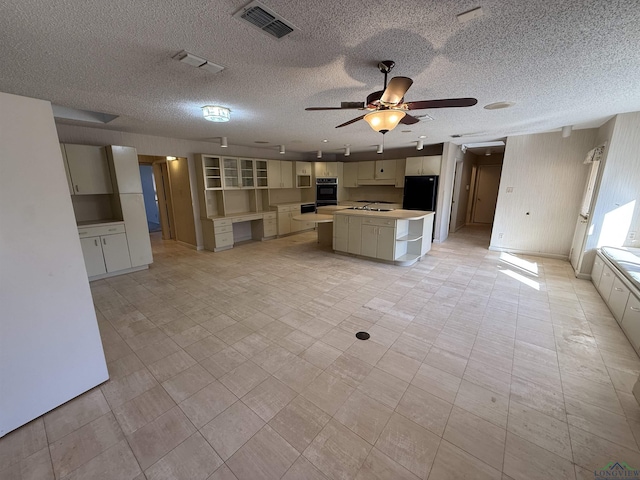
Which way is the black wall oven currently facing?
toward the camera

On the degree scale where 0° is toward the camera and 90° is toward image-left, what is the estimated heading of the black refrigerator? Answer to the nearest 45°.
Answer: approximately 0°

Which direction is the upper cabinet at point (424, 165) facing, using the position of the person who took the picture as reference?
facing the viewer

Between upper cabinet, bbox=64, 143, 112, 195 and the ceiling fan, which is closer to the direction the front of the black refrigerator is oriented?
the ceiling fan

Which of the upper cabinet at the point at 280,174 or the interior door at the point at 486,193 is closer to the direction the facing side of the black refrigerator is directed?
the upper cabinet

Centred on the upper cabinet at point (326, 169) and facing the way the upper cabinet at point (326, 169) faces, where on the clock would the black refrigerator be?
The black refrigerator is roughly at 10 o'clock from the upper cabinet.

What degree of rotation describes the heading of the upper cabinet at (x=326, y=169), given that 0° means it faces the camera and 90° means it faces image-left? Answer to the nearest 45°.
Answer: approximately 0°

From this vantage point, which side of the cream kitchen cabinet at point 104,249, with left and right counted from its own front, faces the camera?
front

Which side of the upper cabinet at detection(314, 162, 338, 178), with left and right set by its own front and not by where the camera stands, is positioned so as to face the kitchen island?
front

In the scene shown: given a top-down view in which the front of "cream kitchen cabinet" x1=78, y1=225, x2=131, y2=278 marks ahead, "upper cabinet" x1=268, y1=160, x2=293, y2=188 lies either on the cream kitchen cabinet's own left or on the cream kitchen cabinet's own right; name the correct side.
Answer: on the cream kitchen cabinet's own left

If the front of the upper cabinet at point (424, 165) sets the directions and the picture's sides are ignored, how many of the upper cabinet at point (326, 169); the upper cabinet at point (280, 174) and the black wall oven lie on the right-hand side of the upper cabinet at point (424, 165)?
3

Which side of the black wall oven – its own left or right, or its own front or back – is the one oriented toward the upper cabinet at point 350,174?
left
